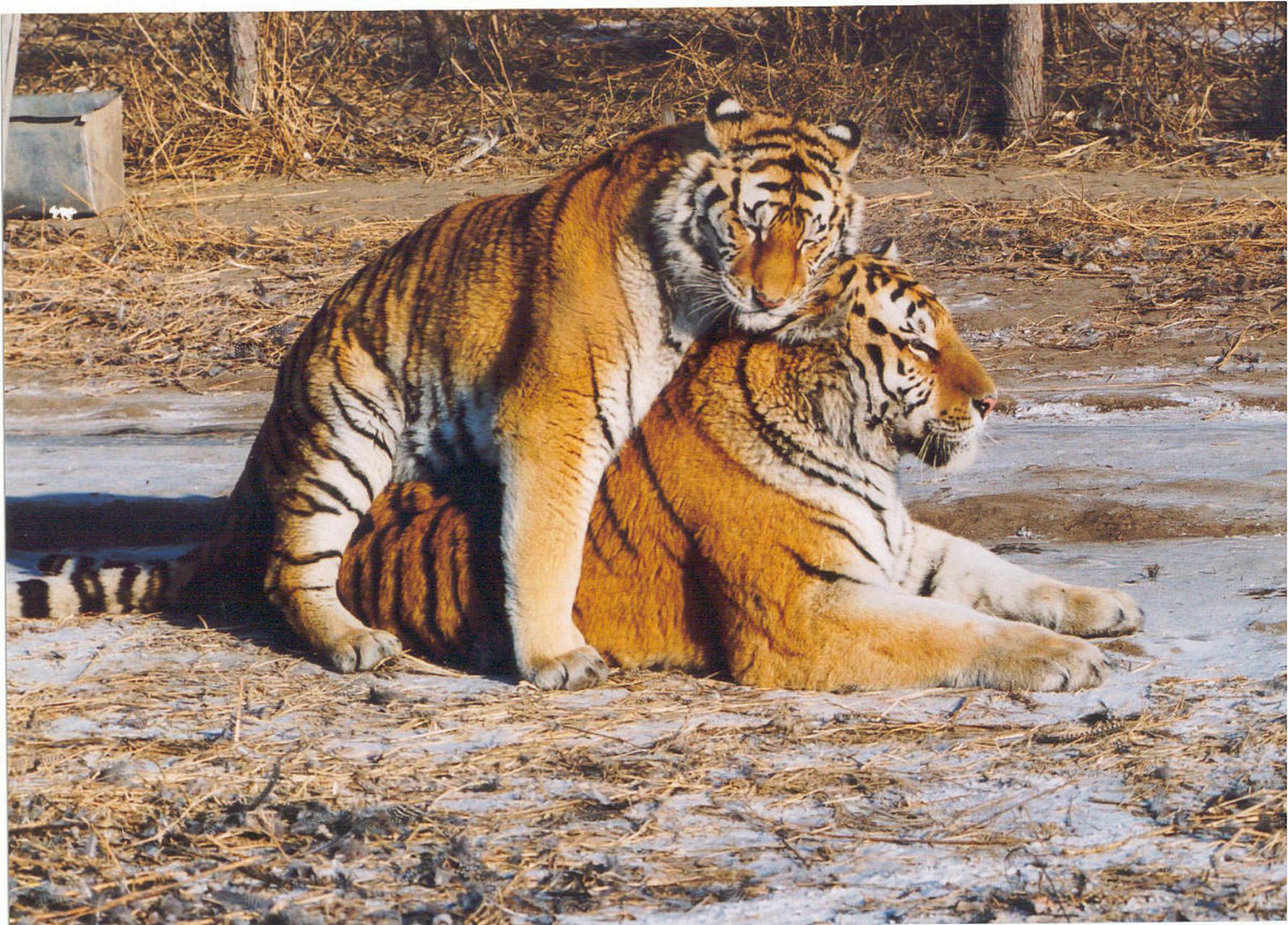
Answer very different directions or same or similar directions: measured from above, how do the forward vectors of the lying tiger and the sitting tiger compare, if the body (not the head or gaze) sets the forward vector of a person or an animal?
same or similar directions

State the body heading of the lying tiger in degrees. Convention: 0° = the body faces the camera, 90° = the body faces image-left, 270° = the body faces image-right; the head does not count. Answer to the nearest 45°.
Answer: approximately 270°

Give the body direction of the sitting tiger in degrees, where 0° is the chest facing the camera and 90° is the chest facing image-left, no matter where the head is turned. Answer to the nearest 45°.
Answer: approximately 270°

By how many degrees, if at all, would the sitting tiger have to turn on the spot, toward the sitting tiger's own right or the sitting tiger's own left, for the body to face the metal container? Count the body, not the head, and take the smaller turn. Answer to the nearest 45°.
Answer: approximately 135° to the sitting tiger's own left

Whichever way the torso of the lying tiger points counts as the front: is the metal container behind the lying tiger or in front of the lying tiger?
behind
